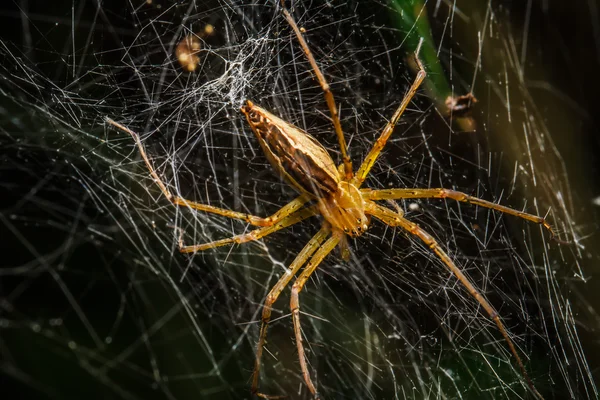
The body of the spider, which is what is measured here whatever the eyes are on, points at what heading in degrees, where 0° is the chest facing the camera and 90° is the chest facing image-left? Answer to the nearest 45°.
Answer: approximately 315°
